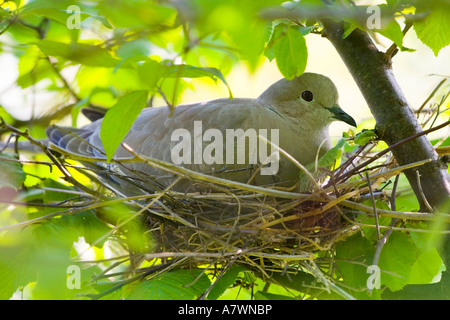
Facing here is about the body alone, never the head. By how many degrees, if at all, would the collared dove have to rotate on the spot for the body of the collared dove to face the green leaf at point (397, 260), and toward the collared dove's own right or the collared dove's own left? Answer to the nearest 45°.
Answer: approximately 45° to the collared dove's own right

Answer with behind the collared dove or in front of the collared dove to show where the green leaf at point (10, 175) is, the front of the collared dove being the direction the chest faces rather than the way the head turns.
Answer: behind

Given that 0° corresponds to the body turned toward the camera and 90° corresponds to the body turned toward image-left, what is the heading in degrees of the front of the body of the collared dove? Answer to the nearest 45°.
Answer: approximately 270°
